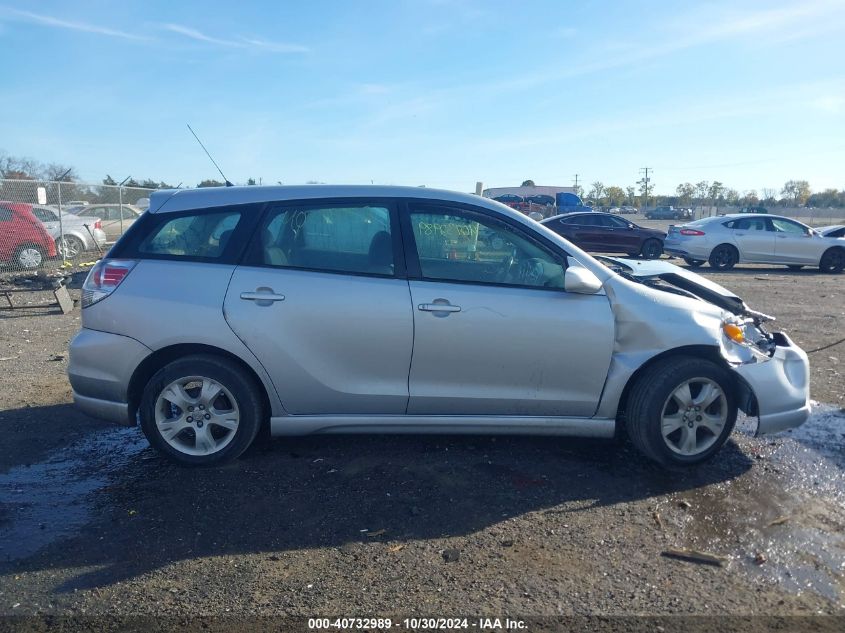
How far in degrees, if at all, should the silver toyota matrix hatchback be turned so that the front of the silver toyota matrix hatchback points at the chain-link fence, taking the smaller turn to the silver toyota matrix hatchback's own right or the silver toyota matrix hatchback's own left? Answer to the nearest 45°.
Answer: approximately 135° to the silver toyota matrix hatchback's own left

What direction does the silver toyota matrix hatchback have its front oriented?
to the viewer's right

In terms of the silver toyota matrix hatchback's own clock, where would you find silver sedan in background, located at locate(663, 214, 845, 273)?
The silver sedan in background is roughly at 10 o'clock from the silver toyota matrix hatchback.

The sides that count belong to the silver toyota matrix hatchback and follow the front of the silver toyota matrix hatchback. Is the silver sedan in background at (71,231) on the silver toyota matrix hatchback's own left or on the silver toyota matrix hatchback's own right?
on the silver toyota matrix hatchback's own left

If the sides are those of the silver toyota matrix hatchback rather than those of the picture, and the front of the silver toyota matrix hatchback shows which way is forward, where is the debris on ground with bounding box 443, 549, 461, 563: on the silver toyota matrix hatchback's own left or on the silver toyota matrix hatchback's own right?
on the silver toyota matrix hatchback's own right
